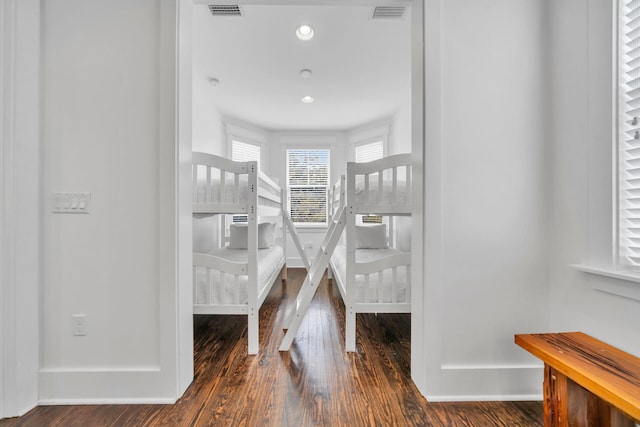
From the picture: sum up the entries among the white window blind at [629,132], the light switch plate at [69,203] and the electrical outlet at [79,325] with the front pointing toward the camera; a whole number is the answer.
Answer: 2

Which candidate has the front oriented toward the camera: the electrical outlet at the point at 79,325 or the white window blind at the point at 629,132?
the electrical outlet

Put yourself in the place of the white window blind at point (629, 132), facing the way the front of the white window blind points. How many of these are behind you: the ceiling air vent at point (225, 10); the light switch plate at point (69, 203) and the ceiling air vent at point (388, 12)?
0

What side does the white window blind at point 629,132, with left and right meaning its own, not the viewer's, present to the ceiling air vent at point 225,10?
front

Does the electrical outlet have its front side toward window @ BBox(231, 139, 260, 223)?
no

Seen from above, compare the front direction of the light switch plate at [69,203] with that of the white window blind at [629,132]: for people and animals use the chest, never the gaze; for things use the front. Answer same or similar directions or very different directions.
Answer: very different directions

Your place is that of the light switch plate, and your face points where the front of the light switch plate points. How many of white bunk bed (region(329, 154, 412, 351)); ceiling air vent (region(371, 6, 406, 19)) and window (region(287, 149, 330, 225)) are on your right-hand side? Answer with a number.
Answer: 0

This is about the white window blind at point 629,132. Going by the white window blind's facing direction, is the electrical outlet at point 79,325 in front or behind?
in front

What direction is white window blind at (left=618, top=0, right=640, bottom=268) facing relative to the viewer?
to the viewer's left

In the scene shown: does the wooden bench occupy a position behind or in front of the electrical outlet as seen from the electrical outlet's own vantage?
in front

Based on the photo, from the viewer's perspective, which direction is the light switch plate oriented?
toward the camera

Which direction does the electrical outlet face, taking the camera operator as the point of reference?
facing the viewer
